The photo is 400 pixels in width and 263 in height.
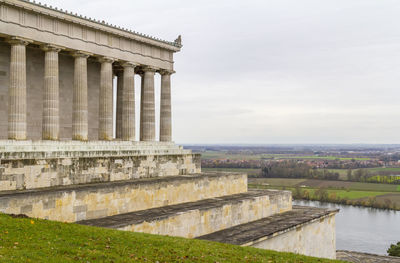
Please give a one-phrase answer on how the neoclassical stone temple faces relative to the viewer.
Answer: facing away from the viewer and to the right of the viewer
